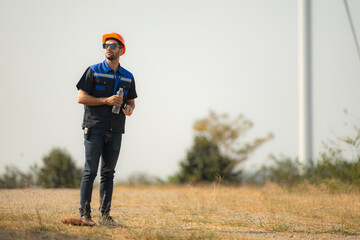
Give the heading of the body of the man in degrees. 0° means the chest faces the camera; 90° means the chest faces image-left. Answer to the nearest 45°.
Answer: approximately 315°

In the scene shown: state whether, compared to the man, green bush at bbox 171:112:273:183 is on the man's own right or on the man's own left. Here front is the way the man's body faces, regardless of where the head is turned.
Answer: on the man's own left

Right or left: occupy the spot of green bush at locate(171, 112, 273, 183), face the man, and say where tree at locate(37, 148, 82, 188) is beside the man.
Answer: right

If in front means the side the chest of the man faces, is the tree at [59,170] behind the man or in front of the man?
behind
